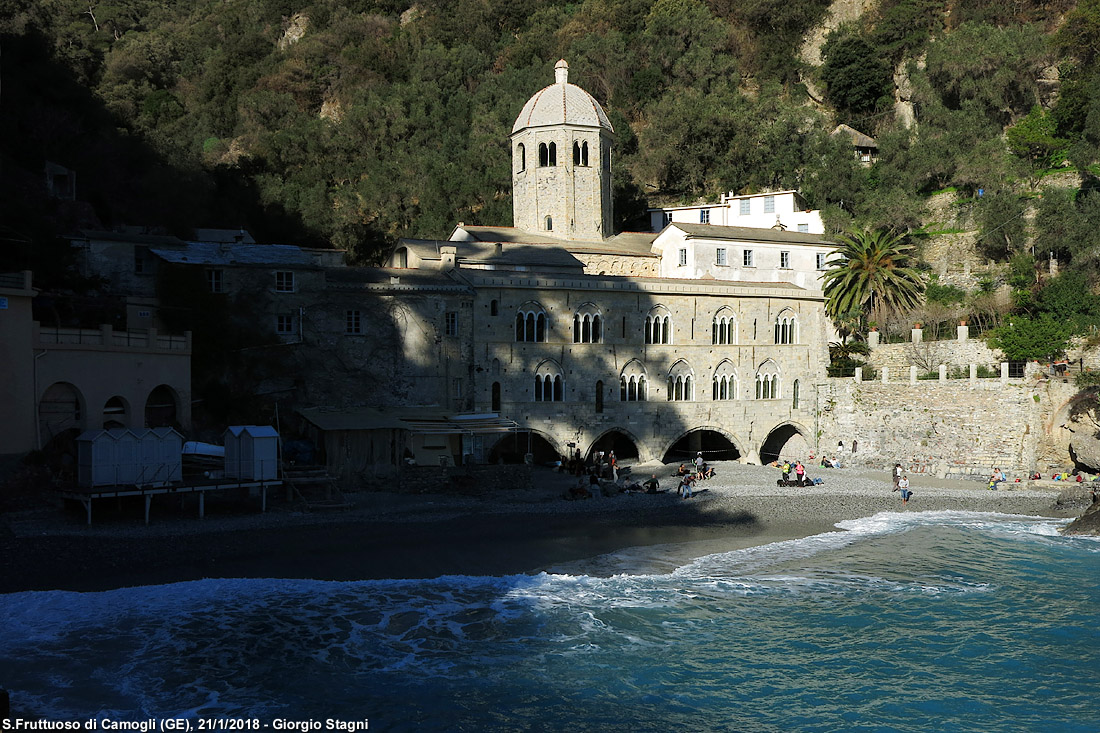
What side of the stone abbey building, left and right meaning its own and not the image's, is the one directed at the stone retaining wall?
left

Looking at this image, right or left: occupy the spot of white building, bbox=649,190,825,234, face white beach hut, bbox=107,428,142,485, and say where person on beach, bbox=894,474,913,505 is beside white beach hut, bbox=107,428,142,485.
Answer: left

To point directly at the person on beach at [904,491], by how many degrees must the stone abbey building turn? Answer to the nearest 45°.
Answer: approximately 45° to its left

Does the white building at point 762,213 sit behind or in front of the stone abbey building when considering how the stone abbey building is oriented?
behind

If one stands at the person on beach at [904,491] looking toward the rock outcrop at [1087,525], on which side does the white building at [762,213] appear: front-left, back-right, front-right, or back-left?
back-left

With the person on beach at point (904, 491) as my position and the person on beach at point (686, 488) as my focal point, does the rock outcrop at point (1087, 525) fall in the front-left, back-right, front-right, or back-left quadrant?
back-left

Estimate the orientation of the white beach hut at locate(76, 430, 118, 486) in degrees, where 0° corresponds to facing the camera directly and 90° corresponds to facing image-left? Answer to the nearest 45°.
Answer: approximately 315°

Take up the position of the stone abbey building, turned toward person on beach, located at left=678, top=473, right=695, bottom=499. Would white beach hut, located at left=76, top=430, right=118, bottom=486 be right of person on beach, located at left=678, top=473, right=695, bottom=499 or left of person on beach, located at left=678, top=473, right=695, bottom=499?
right

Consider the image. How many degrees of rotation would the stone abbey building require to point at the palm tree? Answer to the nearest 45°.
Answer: approximately 90° to its left

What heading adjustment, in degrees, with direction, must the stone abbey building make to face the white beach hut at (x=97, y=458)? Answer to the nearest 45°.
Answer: approximately 45° to its right
